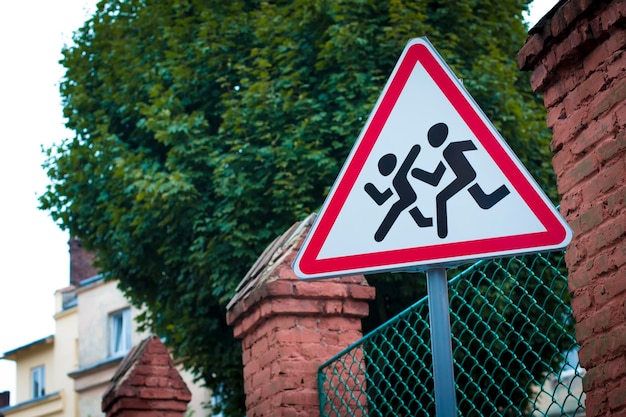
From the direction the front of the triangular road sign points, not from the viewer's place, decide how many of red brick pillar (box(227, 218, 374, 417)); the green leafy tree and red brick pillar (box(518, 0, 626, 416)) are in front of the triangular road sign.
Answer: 0

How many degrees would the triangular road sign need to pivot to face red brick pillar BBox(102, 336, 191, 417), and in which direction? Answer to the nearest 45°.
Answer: approximately 135° to its right

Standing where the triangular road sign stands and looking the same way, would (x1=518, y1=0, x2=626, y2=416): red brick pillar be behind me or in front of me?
behind

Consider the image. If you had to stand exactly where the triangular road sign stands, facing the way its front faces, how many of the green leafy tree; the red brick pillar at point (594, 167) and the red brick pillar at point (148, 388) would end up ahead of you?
0

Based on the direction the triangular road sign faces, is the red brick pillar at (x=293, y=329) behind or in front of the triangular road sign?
behind

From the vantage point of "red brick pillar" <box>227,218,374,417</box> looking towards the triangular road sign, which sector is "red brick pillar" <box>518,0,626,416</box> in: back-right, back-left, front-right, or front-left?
front-left

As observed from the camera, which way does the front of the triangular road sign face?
facing the viewer

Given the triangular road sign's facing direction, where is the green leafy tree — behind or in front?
behind
